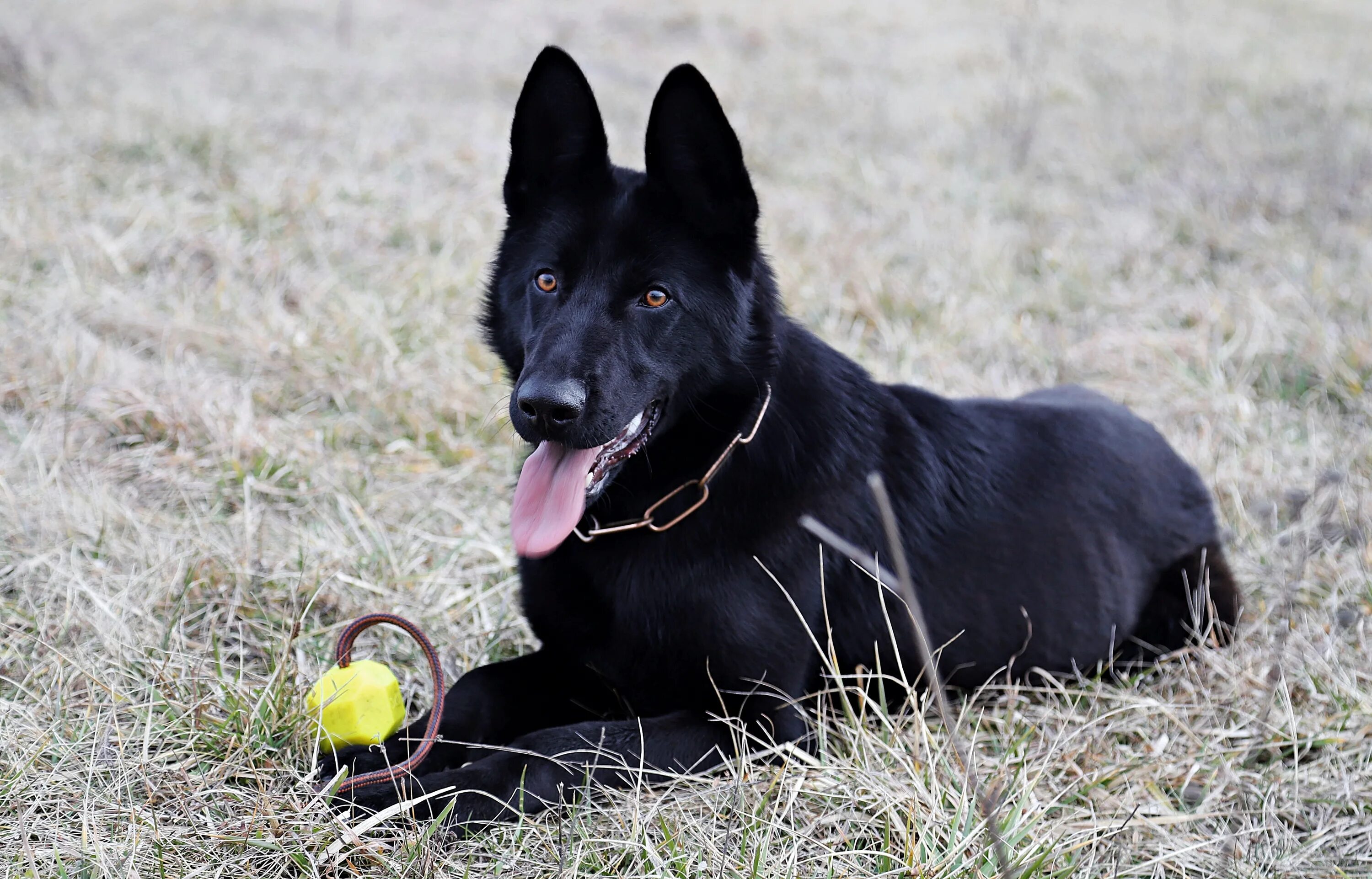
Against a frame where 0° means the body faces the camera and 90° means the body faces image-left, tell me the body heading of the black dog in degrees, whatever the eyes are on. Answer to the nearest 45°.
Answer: approximately 45°
